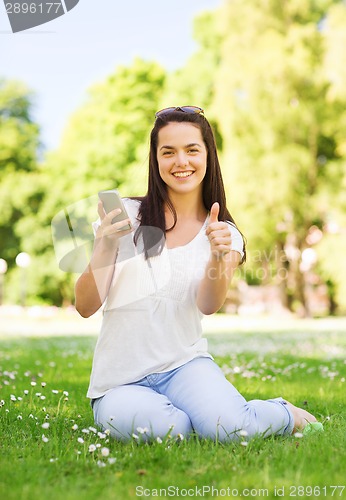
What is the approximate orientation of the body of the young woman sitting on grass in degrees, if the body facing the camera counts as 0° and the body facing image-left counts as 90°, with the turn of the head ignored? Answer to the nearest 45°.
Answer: approximately 0°

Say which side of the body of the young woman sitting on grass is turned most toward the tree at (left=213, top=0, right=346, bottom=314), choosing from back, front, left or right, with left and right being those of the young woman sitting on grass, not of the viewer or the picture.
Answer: back

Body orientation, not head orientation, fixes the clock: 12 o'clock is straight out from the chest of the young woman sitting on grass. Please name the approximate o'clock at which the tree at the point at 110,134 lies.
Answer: The tree is roughly at 6 o'clock from the young woman sitting on grass.
